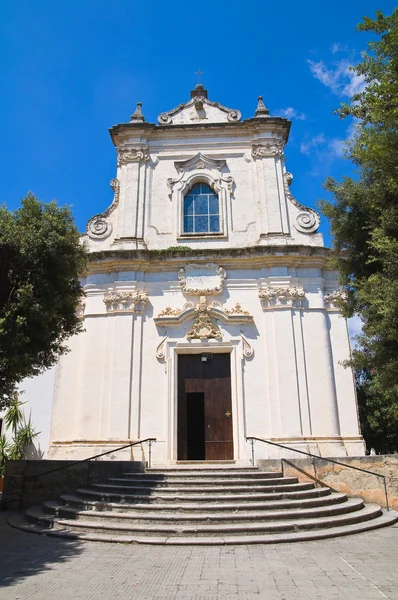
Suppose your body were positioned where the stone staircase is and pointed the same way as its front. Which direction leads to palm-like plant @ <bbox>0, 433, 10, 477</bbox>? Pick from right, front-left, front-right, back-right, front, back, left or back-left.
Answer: back-right

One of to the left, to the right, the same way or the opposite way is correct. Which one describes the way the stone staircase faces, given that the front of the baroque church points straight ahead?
the same way

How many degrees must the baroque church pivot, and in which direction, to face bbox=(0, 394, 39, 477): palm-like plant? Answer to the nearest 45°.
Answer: approximately 90° to its right

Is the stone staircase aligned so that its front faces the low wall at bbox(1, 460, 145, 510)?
no

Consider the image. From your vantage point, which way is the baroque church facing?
toward the camera

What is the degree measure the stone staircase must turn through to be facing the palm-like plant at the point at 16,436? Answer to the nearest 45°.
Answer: approximately 135° to its right

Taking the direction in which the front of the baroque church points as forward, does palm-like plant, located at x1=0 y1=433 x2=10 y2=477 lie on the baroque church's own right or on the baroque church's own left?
on the baroque church's own right

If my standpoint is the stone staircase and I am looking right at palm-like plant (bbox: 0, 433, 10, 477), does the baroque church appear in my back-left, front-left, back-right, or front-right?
front-right

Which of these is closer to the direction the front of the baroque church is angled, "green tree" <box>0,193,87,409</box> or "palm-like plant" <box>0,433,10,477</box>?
the green tree

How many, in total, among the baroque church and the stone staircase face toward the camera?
2
